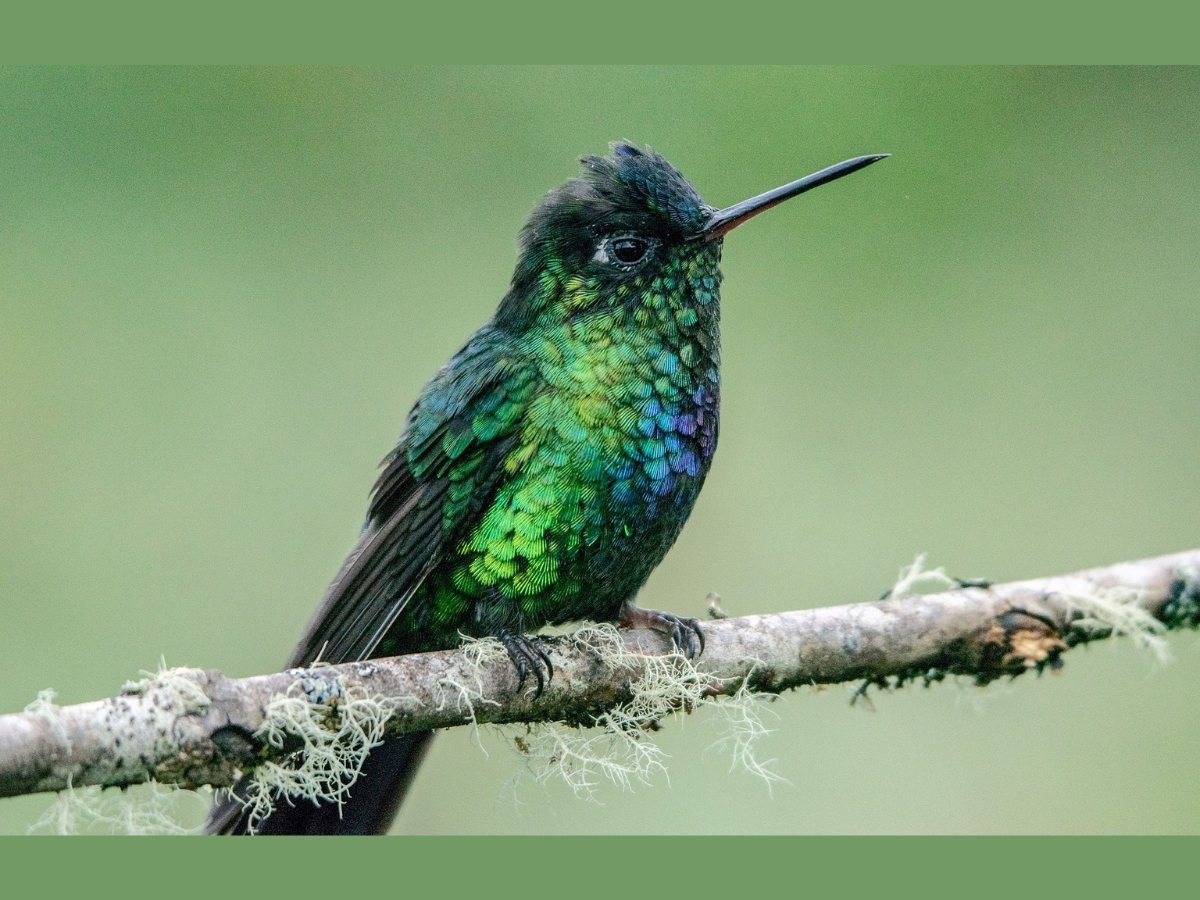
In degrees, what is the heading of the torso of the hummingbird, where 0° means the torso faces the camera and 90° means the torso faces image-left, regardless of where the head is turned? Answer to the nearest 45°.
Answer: approximately 315°
